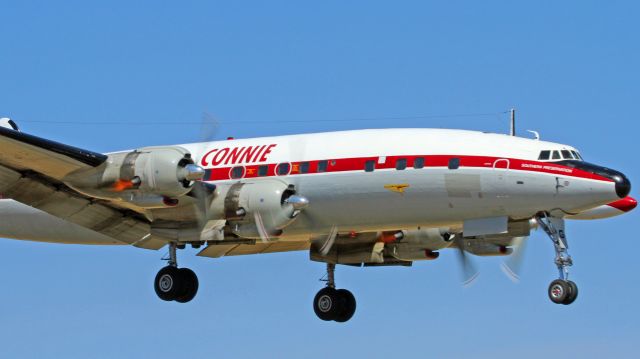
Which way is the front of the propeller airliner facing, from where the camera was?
facing the viewer and to the right of the viewer
